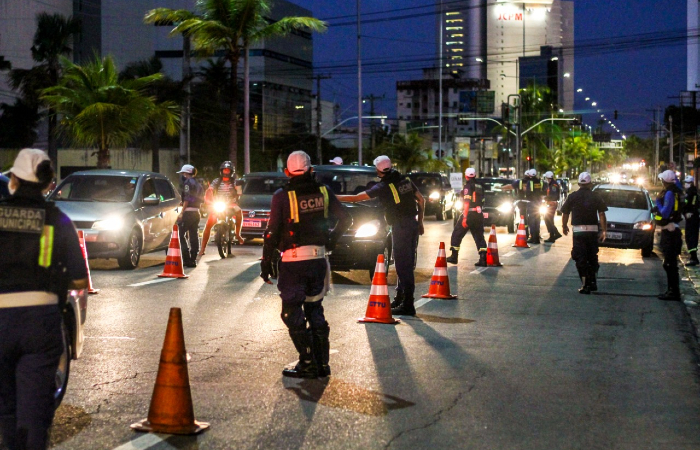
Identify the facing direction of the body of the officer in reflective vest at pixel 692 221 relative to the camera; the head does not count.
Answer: to the viewer's left

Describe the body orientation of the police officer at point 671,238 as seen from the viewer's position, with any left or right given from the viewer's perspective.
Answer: facing to the left of the viewer

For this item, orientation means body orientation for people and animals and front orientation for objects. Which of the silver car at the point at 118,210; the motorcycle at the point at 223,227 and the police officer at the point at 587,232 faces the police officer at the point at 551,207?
the police officer at the point at 587,232

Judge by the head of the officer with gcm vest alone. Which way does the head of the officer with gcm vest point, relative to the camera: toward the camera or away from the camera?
away from the camera

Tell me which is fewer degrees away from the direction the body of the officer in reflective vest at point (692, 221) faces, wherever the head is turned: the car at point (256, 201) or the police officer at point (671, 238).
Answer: the car

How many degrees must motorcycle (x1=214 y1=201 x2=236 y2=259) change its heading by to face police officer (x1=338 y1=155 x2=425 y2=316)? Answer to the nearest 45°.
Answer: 0° — it already faces them

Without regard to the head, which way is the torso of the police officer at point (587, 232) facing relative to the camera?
away from the camera

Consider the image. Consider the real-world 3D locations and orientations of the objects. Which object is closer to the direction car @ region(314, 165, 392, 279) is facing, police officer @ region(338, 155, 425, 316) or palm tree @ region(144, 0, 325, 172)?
the police officer

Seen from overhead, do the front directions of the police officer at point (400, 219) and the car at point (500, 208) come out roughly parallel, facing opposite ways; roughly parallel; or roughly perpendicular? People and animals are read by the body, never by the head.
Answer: roughly perpendicular

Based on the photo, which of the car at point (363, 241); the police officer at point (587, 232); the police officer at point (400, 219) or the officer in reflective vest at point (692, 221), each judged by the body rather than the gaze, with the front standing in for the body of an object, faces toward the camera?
the car

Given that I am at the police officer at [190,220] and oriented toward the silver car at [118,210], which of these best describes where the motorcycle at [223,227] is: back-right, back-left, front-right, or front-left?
back-right

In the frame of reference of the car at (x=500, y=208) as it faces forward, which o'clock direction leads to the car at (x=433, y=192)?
the car at (x=433, y=192) is roughly at 4 o'clock from the car at (x=500, y=208).
